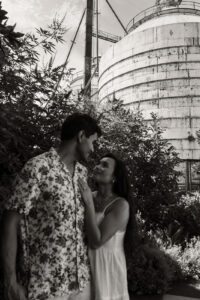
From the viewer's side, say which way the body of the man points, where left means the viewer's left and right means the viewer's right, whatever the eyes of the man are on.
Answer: facing the viewer and to the right of the viewer

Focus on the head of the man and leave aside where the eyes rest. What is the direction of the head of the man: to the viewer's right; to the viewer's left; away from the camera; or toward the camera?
to the viewer's right

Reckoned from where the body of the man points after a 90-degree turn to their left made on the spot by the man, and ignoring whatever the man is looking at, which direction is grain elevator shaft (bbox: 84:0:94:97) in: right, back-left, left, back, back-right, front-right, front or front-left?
front-left

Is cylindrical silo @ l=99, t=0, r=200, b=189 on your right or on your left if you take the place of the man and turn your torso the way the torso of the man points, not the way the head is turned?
on your left

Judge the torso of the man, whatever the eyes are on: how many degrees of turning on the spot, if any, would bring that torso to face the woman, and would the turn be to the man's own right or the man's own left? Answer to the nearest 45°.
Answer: approximately 90° to the man's own left
